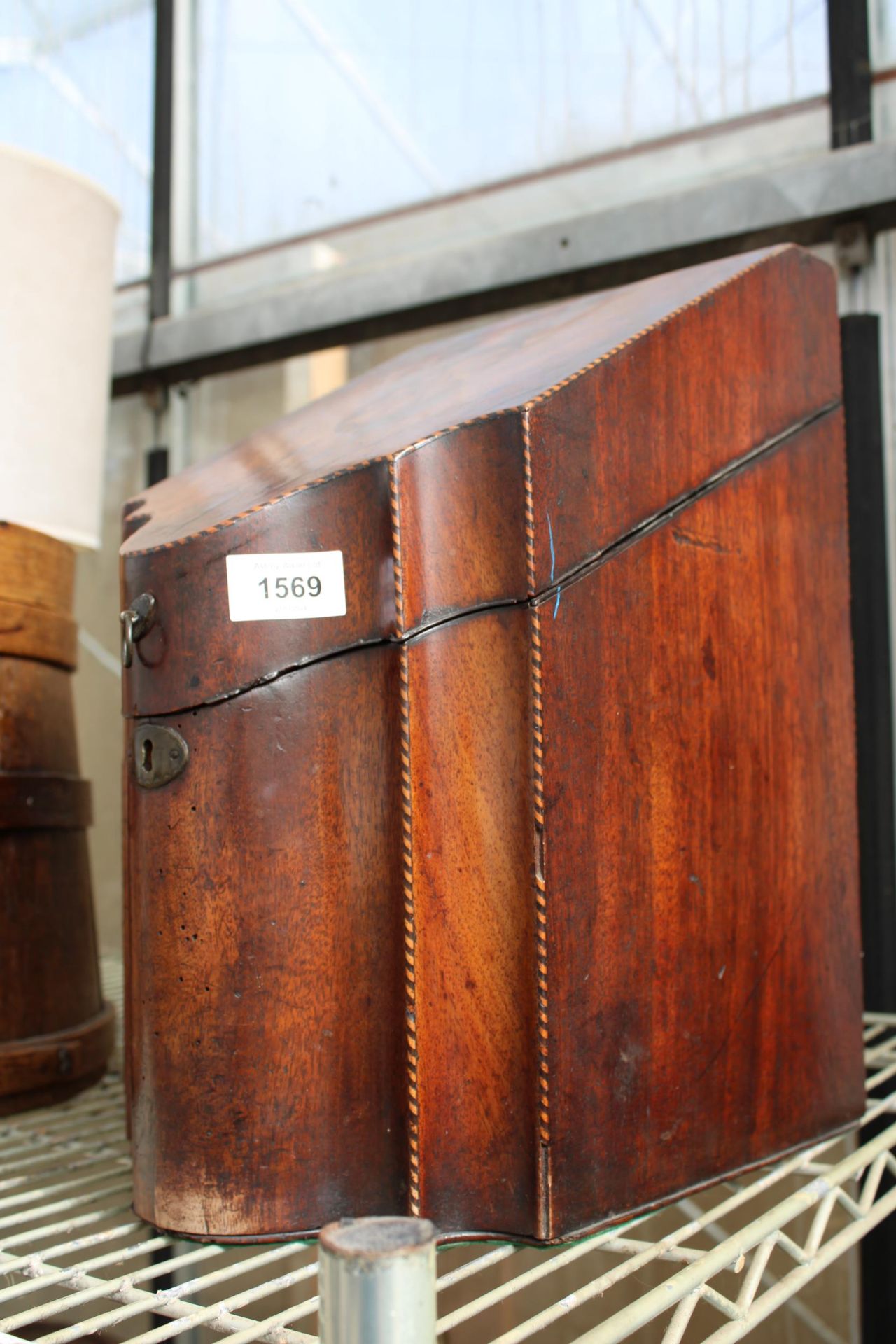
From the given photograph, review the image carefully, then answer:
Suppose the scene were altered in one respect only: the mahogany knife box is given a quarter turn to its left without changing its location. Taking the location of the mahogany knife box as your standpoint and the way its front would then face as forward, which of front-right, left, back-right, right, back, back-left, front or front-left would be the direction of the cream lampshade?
back

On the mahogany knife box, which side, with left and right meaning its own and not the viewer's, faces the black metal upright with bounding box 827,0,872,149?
back

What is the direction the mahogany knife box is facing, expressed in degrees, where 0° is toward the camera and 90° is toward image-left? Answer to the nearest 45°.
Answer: approximately 45°

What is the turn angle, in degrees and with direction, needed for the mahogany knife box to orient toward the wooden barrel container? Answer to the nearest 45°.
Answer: approximately 90° to its right
